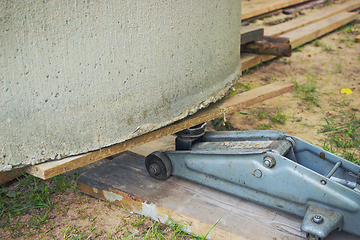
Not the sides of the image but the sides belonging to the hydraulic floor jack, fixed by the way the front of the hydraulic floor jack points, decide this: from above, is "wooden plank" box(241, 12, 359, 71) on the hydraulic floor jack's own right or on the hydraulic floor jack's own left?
on the hydraulic floor jack's own right

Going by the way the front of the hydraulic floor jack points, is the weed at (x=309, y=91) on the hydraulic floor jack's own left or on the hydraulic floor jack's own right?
on the hydraulic floor jack's own right

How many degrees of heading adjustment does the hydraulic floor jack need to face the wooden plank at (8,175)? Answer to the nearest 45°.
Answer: approximately 45° to its left

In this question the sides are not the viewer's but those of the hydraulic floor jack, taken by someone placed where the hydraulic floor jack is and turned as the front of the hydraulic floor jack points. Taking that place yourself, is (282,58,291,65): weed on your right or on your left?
on your right

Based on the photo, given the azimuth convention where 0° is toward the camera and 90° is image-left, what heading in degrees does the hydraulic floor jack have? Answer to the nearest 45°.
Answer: approximately 135°

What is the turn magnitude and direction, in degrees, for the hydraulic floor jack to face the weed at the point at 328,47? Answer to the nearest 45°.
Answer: approximately 45° to its right

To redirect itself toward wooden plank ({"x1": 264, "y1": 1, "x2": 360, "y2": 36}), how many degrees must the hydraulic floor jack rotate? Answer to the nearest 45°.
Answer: approximately 45° to its right

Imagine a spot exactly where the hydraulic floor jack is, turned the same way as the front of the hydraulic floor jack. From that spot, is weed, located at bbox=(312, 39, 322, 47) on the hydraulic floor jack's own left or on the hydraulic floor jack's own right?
on the hydraulic floor jack's own right

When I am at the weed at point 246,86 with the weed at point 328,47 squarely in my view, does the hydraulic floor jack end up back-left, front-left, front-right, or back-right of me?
back-right

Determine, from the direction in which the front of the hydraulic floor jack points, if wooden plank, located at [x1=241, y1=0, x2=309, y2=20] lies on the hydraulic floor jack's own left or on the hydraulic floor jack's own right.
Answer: on the hydraulic floor jack's own right

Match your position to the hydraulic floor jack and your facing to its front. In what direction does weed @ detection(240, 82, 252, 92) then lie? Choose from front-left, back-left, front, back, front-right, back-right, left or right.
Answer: front-right
